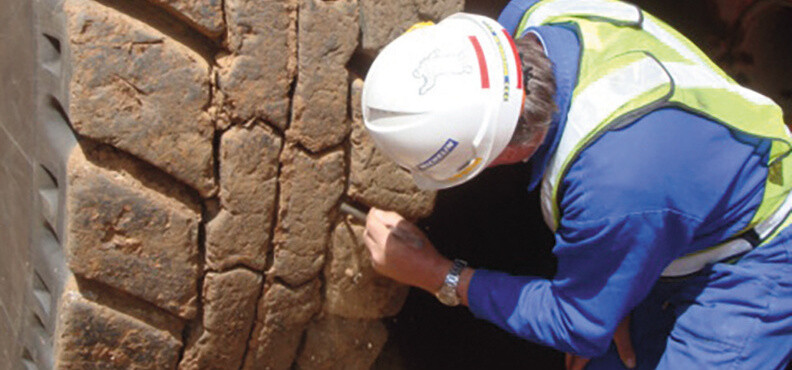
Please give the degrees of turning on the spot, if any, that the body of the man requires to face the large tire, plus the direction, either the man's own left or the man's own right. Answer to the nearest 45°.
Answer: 0° — they already face it

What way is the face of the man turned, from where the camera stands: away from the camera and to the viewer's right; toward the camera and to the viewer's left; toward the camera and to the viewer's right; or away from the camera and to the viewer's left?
away from the camera and to the viewer's left

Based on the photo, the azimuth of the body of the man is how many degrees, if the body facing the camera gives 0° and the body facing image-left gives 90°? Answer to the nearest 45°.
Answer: approximately 90°
